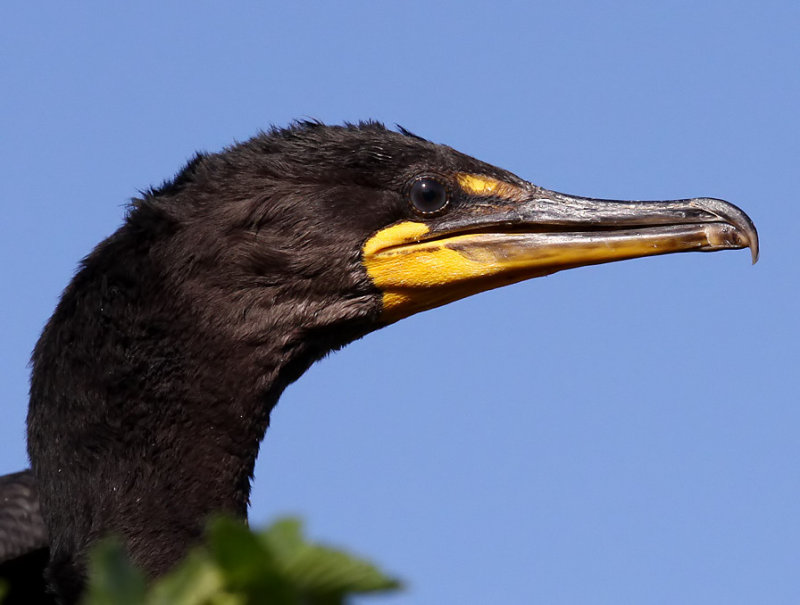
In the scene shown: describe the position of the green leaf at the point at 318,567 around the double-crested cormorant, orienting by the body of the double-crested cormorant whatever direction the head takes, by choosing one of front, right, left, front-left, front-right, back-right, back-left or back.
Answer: right

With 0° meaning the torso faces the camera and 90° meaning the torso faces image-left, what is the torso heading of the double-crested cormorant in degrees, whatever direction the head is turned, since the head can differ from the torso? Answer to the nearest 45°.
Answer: approximately 270°

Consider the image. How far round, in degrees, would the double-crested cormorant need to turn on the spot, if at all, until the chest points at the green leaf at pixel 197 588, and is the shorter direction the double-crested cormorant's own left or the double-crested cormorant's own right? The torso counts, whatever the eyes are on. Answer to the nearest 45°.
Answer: approximately 90° to the double-crested cormorant's own right

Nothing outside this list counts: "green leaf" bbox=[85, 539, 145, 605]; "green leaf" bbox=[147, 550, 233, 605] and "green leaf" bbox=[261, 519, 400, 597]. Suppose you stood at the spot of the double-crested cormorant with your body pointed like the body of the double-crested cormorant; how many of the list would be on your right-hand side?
3

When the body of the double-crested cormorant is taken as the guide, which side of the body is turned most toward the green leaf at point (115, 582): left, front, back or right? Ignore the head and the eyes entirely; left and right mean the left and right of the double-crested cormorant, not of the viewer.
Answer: right
